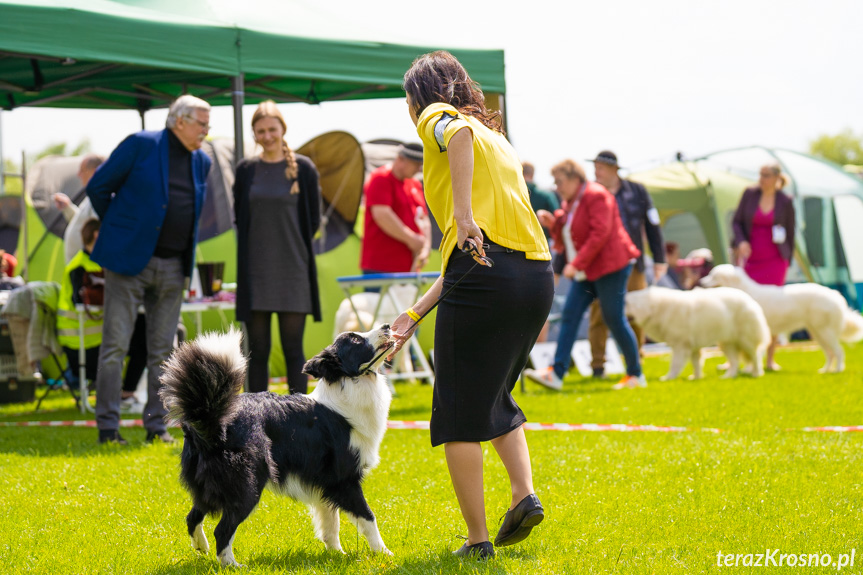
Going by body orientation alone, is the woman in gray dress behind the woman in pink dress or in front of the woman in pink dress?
in front

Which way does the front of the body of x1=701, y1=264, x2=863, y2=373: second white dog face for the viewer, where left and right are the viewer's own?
facing to the left of the viewer

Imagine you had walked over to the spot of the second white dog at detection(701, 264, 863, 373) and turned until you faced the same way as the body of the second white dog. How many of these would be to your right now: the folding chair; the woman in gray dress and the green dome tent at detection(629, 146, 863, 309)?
1

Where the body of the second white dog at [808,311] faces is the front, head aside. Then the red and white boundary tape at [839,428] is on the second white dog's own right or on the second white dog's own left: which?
on the second white dog's own left

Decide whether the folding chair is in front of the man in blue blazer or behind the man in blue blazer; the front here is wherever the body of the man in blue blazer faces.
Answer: behind

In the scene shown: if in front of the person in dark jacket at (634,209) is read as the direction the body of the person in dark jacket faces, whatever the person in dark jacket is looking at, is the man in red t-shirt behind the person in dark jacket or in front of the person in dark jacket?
in front

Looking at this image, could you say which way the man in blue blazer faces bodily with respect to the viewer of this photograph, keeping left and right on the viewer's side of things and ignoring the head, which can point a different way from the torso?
facing the viewer and to the right of the viewer

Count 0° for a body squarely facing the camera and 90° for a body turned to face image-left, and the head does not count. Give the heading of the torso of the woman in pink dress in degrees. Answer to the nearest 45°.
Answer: approximately 0°

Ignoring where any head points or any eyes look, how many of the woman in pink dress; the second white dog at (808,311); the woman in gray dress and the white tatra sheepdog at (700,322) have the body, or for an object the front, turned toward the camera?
2

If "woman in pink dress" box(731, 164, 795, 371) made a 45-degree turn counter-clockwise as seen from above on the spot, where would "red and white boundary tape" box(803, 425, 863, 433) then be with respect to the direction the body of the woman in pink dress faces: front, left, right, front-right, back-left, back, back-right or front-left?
front-right

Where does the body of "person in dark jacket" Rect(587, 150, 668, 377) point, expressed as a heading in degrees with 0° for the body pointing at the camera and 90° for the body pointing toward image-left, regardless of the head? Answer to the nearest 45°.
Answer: approximately 45°

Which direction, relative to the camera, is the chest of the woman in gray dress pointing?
toward the camera

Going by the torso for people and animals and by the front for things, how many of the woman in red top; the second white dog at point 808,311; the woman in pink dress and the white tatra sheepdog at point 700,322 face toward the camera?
1

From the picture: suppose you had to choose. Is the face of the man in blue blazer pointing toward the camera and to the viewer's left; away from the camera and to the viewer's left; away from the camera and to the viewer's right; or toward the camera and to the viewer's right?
toward the camera and to the viewer's right

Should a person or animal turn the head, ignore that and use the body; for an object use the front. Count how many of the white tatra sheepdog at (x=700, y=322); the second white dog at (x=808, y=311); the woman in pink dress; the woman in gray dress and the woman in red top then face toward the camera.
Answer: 2
